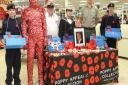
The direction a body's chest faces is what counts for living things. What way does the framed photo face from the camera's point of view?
toward the camera

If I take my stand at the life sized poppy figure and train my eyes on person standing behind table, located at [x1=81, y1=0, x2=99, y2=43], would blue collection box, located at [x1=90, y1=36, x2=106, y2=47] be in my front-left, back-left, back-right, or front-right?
front-right

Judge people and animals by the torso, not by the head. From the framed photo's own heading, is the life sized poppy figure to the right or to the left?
on its right

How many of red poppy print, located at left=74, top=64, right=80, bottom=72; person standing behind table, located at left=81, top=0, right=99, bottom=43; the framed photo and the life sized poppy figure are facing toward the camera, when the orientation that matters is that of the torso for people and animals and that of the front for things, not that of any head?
4

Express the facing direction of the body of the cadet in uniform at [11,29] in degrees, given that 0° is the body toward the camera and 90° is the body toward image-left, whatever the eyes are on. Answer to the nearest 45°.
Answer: approximately 0°

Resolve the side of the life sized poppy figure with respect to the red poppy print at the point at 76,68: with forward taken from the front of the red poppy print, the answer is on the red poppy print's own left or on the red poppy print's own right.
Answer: on the red poppy print's own right

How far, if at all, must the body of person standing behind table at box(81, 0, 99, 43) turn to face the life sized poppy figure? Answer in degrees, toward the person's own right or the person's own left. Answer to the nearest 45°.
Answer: approximately 45° to the person's own right

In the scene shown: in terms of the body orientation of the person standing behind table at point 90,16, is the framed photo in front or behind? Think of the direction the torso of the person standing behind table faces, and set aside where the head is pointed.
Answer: in front

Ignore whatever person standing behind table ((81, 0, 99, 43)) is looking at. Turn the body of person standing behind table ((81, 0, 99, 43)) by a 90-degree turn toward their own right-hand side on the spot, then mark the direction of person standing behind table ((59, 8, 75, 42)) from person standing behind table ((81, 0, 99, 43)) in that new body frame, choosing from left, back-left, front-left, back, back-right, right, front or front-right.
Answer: front-left

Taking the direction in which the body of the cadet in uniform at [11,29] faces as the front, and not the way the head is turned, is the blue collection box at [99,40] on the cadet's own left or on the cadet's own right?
on the cadet's own left

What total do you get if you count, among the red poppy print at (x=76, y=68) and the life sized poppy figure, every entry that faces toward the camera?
2

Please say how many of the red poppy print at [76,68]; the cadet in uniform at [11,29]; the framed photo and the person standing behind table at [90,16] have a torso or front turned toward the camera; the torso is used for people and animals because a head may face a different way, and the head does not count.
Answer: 4

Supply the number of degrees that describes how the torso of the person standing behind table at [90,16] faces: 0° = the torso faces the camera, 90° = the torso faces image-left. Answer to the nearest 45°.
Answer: approximately 0°

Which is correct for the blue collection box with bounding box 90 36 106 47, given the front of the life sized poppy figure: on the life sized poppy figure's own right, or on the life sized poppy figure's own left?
on the life sized poppy figure's own left

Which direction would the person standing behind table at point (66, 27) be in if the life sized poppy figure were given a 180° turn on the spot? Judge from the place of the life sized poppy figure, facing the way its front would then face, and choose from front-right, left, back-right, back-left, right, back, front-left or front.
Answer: front-right

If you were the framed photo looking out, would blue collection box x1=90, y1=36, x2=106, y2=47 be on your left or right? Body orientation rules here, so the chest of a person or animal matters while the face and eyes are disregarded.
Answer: on your left

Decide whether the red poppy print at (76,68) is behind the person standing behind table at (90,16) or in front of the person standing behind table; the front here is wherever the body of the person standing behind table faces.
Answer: in front

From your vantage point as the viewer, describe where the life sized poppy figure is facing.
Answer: facing the viewer
